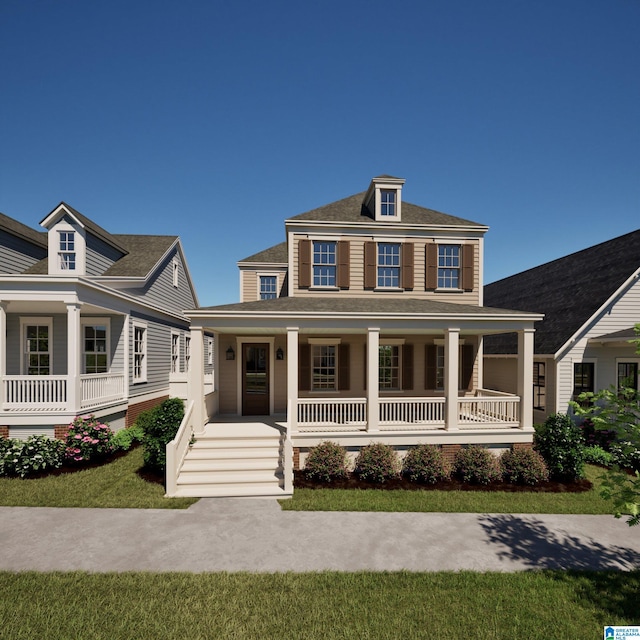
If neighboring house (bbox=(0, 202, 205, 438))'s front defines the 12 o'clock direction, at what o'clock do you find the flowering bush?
The flowering bush is roughly at 12 o'clock from the neighboring house.

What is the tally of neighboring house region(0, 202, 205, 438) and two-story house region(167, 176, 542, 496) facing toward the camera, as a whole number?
2

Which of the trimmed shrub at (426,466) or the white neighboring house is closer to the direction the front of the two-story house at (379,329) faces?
the trimmed shrub

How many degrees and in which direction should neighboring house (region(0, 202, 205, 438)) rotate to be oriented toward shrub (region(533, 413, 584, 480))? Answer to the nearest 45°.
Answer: approximately 45° to its left

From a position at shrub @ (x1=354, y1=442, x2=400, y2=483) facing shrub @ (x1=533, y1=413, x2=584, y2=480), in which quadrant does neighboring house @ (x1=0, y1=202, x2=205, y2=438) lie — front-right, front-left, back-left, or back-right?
back-left
